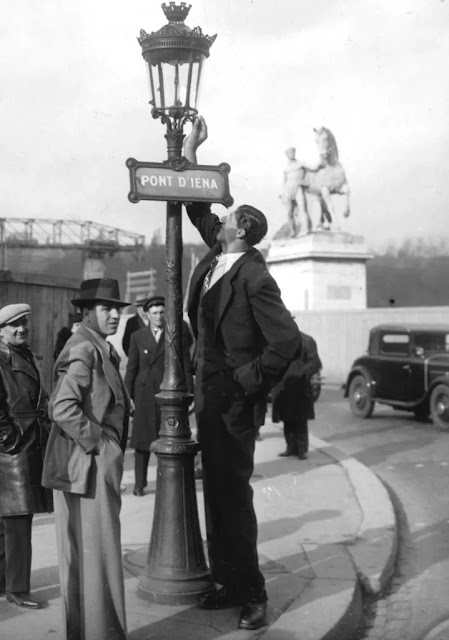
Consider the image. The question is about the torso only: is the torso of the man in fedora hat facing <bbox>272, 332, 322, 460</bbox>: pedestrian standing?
no

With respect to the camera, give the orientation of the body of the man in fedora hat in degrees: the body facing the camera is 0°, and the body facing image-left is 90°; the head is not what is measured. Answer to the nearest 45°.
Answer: approximately 315°

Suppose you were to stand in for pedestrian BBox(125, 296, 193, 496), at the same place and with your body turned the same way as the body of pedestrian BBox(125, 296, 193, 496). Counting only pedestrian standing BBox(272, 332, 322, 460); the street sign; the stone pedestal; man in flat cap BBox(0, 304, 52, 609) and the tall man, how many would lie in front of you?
3

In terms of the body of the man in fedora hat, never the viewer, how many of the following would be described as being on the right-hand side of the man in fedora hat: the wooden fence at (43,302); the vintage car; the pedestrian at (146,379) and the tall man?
0

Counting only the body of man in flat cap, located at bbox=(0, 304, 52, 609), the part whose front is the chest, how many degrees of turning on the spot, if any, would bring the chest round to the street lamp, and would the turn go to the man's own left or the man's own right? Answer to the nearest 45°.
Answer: approximately 45° to the man's own left

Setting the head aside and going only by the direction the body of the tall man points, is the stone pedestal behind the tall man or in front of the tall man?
behind

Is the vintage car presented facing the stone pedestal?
no

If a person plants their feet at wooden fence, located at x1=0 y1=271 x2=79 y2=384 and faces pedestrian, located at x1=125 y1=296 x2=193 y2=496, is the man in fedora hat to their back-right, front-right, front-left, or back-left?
front-right

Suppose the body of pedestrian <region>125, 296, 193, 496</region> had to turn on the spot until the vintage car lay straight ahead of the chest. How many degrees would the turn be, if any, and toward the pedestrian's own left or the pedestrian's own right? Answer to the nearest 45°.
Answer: approximately 135° to the pedestrian's own left

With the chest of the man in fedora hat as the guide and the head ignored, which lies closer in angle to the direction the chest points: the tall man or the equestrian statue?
the tall man

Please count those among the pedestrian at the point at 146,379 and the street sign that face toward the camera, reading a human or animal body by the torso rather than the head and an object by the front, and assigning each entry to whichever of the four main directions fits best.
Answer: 2

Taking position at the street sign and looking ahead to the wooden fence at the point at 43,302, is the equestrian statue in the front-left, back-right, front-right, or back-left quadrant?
front-right

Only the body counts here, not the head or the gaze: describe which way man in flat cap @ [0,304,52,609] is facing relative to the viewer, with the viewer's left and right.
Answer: facing the viewer and to the right of the viewer

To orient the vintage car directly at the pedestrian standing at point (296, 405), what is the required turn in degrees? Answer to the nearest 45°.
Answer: approximately 45° to its right

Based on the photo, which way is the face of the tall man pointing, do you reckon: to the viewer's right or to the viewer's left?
to the viewer's left

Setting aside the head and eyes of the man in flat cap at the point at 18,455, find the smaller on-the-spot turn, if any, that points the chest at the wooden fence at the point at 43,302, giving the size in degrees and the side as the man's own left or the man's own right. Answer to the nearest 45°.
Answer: approximately 135° to the man's own left

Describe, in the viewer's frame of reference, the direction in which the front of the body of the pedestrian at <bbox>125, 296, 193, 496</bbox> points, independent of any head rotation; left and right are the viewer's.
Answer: facing the viewer

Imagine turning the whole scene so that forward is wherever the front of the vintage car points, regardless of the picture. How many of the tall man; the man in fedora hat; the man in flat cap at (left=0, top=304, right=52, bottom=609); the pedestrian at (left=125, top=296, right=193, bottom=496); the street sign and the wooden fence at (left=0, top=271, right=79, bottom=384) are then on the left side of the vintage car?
0
